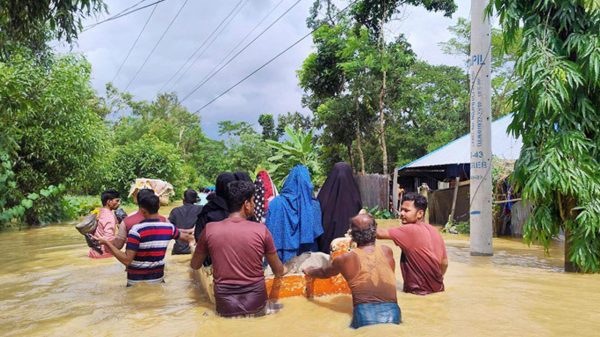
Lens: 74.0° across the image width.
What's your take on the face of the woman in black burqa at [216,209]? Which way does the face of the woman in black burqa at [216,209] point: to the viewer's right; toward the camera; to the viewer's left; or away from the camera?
away from the camera

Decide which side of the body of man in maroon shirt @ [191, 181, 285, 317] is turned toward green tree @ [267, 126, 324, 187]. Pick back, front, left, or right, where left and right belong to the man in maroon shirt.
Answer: front

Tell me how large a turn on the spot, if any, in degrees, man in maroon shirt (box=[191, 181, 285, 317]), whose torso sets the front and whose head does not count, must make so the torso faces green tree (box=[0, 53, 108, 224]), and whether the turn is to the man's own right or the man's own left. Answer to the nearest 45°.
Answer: approximately 45° to the man's own left

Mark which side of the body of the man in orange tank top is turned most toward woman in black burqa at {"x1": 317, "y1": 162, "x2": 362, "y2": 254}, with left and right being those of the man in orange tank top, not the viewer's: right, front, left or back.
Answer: front

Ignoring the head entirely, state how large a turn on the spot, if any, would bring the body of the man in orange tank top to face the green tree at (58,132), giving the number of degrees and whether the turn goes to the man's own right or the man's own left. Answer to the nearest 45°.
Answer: approximately 45° to the man's own left

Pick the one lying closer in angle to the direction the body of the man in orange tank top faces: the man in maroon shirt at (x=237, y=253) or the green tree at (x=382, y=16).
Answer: the green tree

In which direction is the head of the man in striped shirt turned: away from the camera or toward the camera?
away from the camera

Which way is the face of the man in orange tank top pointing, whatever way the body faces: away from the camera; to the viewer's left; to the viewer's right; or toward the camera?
away from the camera

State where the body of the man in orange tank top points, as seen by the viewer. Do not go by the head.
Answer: away from the camera

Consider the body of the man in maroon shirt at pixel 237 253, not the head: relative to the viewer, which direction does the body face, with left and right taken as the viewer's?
facing away from the viewer

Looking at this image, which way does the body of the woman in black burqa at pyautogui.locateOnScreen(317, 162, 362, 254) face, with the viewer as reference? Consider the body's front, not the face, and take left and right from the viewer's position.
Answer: facing away from the viewer
